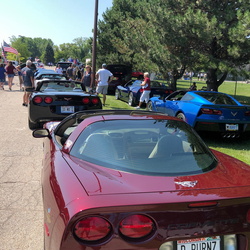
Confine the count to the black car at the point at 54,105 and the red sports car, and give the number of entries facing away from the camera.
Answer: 2

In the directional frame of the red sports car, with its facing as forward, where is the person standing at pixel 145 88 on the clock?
The person standing is roughly at 12 o'clock from the red sports car.

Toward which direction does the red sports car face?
away from the camera

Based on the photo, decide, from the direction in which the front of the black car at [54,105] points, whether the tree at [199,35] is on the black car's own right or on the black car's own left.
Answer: on the black car's own right

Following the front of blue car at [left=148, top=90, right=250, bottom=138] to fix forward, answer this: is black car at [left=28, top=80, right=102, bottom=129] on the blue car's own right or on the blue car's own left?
on the blue car's own left

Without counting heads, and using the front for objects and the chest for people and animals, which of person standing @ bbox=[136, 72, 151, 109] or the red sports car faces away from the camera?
the red sports car

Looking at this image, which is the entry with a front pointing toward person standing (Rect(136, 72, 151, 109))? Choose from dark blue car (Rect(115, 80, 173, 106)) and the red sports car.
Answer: the red sports car

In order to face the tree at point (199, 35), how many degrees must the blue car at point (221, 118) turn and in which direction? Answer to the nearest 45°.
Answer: approximately 45° to its right

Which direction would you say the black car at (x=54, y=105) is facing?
away from the camera
